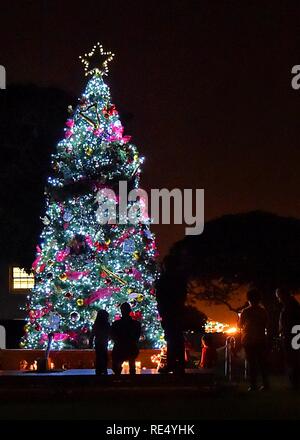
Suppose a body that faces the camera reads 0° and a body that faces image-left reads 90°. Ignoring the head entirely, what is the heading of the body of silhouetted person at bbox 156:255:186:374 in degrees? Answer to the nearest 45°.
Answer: approximately 90°

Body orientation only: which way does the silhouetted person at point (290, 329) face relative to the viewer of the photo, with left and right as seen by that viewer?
facing to the left of the viewer

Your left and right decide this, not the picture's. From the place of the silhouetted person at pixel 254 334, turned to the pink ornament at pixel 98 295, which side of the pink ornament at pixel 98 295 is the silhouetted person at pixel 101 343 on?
left

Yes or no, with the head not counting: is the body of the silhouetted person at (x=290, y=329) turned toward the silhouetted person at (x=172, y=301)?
yes

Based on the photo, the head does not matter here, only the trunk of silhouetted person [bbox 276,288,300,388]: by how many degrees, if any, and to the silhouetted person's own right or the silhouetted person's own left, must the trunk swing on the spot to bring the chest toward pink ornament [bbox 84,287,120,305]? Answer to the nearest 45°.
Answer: approximately 45° to the silhouetted person's own right
